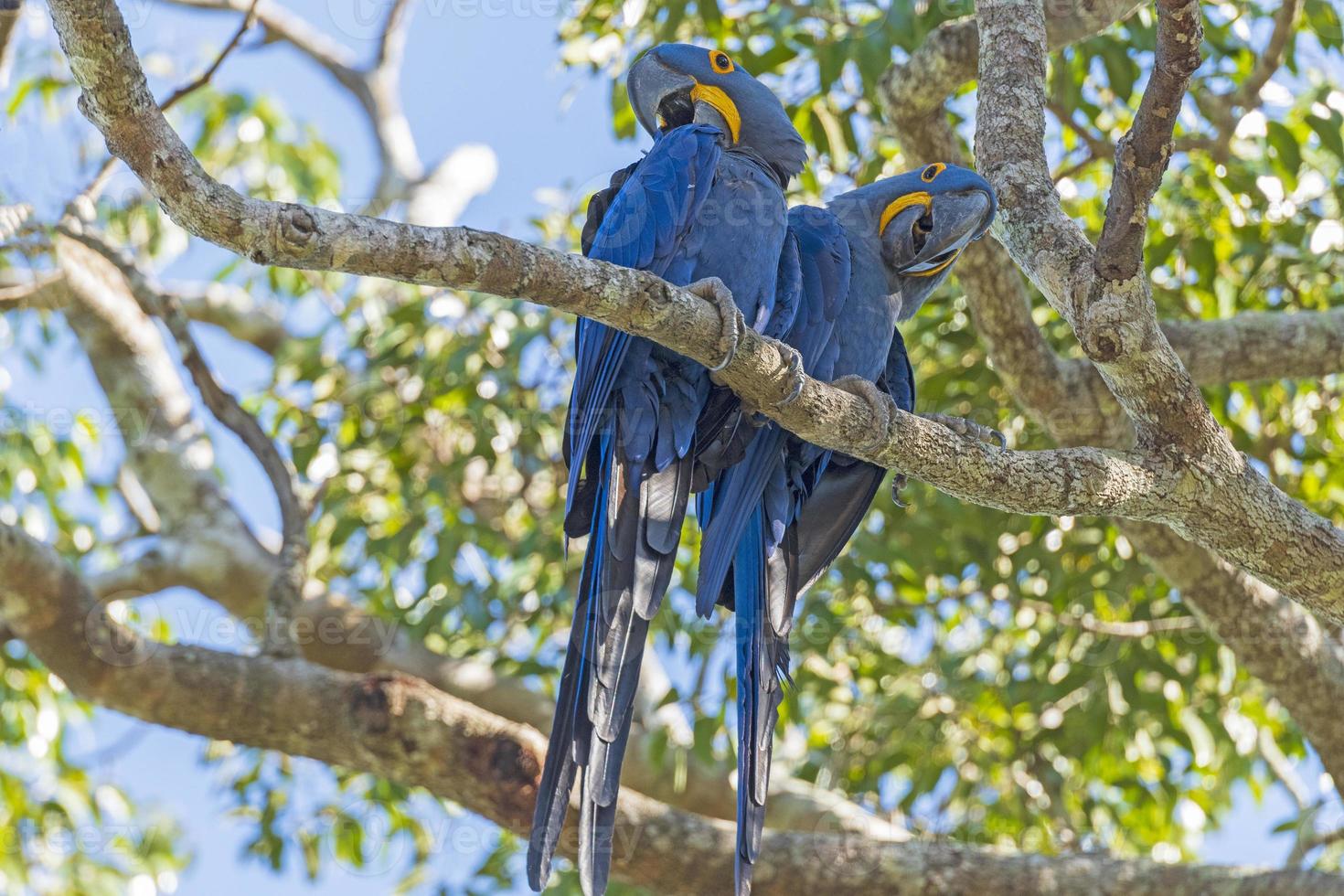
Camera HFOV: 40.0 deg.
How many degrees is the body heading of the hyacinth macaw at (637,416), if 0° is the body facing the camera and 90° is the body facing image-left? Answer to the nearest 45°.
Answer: approximately 315°

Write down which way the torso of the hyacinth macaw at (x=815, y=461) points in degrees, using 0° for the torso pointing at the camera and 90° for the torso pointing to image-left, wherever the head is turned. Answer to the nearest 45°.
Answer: approximately 315°

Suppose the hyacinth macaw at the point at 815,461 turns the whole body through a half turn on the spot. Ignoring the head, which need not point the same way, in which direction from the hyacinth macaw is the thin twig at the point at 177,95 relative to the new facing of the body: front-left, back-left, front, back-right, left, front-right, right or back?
front-left

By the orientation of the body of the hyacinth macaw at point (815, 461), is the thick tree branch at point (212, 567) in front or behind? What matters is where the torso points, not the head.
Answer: behind
